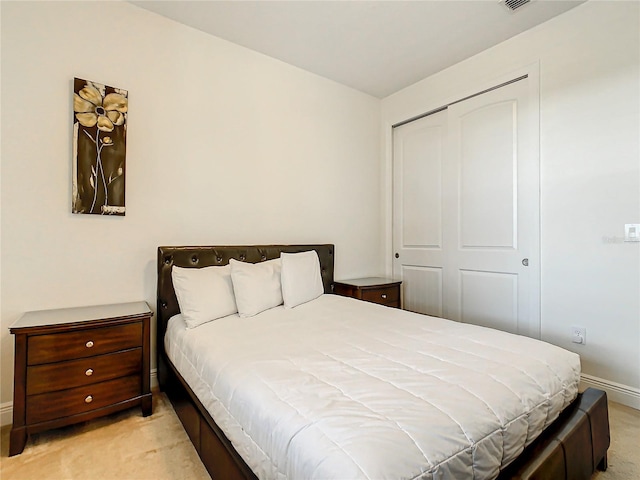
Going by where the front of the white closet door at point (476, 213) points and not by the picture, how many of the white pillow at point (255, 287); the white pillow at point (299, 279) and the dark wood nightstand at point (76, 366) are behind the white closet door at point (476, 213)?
0

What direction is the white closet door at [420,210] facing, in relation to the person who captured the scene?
facing the viewer and to the left of the viewer

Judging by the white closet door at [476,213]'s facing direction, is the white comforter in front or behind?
in front

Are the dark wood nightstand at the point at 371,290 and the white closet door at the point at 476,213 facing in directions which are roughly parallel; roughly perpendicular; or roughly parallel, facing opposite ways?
roughly perpendicular

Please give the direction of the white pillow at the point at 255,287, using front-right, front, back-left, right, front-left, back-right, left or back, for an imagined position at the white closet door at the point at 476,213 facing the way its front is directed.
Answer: front

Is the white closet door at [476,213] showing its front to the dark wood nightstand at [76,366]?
yes

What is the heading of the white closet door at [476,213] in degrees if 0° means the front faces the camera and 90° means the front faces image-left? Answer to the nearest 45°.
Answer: approximately 45°

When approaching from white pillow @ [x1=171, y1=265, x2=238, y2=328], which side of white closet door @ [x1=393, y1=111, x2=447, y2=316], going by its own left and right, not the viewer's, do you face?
front

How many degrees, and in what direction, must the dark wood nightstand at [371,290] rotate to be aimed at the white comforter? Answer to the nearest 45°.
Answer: approximately 45° to its right

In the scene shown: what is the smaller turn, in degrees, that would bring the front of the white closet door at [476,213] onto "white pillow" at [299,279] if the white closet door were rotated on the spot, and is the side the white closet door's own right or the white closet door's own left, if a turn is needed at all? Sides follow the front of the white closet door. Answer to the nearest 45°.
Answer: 0° — it already faces it

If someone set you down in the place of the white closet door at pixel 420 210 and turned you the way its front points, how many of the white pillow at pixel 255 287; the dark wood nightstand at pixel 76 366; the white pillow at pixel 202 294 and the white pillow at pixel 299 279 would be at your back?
0

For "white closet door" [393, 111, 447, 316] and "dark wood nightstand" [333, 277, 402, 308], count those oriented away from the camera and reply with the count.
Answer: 0

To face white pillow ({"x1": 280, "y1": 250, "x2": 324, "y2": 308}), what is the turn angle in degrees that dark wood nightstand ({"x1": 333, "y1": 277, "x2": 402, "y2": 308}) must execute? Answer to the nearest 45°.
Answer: approximately 90° to its right

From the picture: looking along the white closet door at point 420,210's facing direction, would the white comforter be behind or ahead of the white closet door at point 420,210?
ahead
